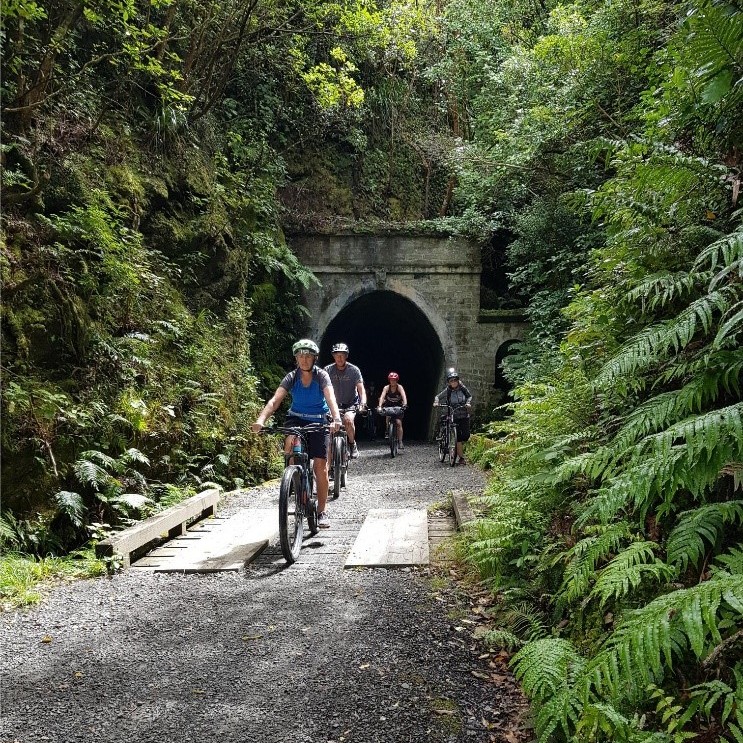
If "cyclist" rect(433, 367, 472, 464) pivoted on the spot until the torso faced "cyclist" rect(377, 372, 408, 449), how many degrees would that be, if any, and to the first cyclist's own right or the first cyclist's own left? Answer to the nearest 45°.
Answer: approximately 135° to the first cyclist's own right

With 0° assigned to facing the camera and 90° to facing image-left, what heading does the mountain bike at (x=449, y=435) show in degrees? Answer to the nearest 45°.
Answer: approximately 0°

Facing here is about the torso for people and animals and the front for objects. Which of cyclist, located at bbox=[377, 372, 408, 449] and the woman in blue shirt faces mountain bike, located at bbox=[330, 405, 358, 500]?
the cyclist

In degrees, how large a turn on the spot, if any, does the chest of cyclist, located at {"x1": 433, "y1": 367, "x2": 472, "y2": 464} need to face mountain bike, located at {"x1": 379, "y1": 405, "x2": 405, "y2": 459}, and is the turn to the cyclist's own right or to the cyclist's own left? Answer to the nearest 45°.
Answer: approximately 135° to the cyclist's own right

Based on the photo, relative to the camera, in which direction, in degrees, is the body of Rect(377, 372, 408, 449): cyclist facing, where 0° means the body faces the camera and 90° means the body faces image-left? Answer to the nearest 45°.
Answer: approximately 0°

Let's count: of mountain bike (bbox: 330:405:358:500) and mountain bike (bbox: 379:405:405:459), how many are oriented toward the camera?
2

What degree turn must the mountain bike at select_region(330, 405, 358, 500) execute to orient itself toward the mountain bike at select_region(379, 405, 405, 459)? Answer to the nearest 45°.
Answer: approximately 180°
